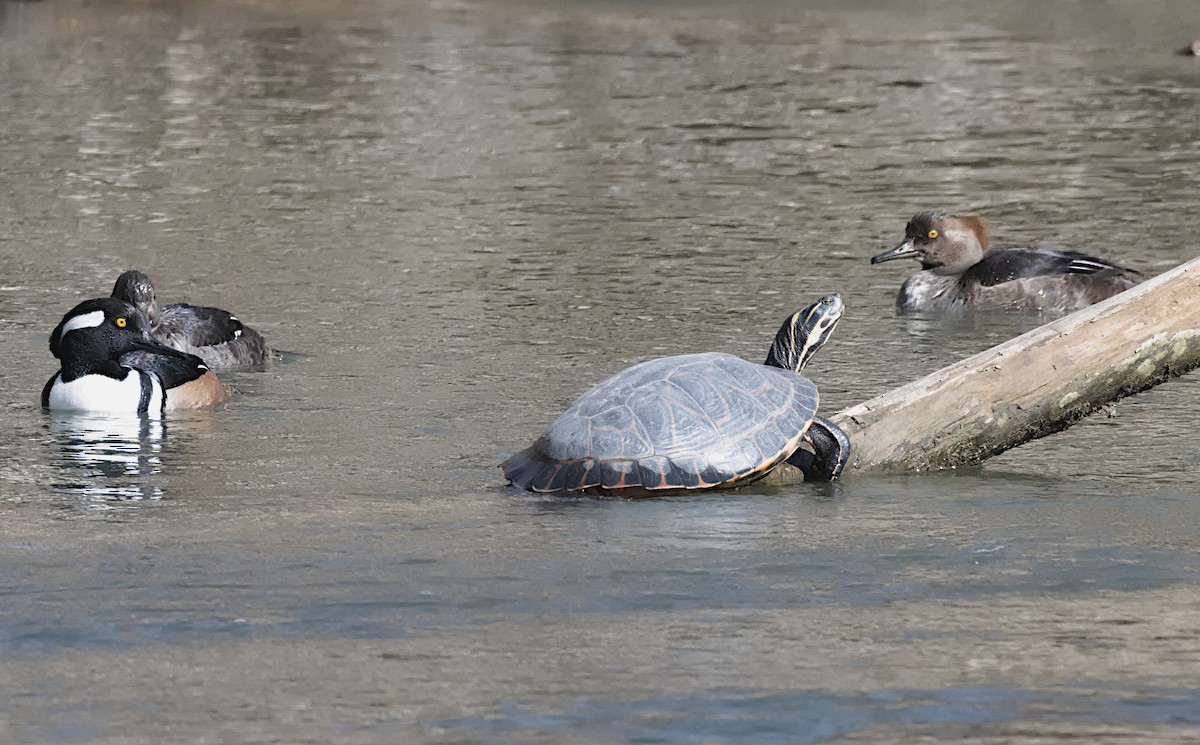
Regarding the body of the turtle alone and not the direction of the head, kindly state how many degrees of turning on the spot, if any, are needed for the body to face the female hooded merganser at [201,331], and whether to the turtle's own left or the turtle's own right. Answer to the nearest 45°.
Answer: approximately 135° to the turtle's own left

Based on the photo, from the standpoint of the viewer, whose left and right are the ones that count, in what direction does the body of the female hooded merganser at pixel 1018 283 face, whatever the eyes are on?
facing to the left of the viewer

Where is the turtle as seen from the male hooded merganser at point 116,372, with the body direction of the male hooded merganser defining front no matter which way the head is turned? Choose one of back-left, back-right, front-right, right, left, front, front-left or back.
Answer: left

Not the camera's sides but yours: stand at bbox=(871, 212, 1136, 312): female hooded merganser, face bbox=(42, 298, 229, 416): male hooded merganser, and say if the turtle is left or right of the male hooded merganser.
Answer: left

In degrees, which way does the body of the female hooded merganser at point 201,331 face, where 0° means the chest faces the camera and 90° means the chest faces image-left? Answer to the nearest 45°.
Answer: approximately 135°

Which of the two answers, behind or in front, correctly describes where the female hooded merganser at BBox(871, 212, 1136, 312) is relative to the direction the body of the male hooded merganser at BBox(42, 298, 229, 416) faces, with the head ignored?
behind

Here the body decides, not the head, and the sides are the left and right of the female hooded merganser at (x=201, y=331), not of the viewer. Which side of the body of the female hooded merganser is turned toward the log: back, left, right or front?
back

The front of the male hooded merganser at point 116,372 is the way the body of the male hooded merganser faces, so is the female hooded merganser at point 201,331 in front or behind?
behind

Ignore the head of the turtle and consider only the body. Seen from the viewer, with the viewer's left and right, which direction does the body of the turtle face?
facing to the right of the viewer

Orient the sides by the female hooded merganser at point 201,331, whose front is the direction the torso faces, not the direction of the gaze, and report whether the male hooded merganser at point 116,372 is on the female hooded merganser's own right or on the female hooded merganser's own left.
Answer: on the female hooded merganser's own left

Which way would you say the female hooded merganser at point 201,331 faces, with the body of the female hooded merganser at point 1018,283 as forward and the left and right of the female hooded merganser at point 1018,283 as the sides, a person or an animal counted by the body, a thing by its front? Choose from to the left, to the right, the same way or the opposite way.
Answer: the same way

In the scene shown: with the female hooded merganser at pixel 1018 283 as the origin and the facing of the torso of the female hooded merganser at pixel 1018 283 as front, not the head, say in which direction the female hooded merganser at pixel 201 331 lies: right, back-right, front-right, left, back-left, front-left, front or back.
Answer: front-left

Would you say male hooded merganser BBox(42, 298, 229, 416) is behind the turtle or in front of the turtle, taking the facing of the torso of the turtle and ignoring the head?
behind

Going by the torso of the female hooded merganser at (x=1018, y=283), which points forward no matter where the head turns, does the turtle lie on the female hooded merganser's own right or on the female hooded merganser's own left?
on the female hooded merganser's own left
